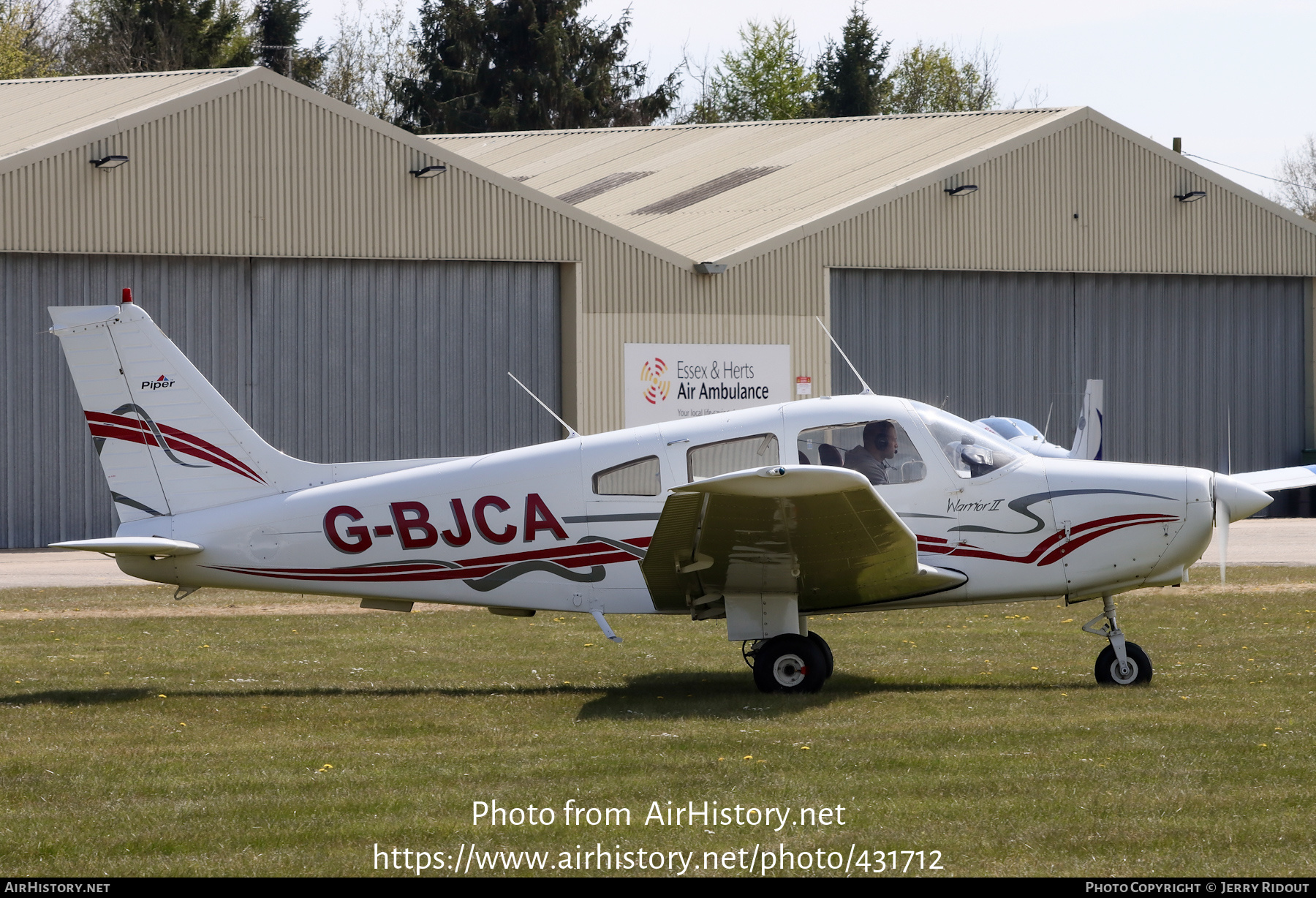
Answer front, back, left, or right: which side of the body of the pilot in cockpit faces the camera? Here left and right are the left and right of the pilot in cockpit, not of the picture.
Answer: right

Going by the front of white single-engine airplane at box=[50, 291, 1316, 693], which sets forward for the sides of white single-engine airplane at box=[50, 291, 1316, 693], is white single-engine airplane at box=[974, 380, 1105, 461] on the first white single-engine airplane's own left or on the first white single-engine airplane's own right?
on the first white single-engine airplane's own left

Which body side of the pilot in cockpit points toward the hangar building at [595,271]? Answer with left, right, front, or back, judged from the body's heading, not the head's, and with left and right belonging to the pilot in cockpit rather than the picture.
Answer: left

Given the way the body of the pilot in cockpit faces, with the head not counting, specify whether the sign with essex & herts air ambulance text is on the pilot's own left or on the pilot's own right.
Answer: on the pilot's own left

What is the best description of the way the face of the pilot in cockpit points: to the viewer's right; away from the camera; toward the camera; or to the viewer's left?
to the viewer's right

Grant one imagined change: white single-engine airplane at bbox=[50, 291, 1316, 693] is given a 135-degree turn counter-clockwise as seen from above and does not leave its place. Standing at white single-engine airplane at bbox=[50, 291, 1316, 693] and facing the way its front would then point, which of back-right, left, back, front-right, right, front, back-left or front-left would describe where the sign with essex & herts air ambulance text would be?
front-right

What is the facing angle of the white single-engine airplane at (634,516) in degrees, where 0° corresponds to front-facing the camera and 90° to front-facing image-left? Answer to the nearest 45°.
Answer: approximately 270°

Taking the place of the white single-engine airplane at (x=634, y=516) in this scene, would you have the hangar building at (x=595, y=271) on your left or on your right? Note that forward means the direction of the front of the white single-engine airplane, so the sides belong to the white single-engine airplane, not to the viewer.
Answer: on your left
